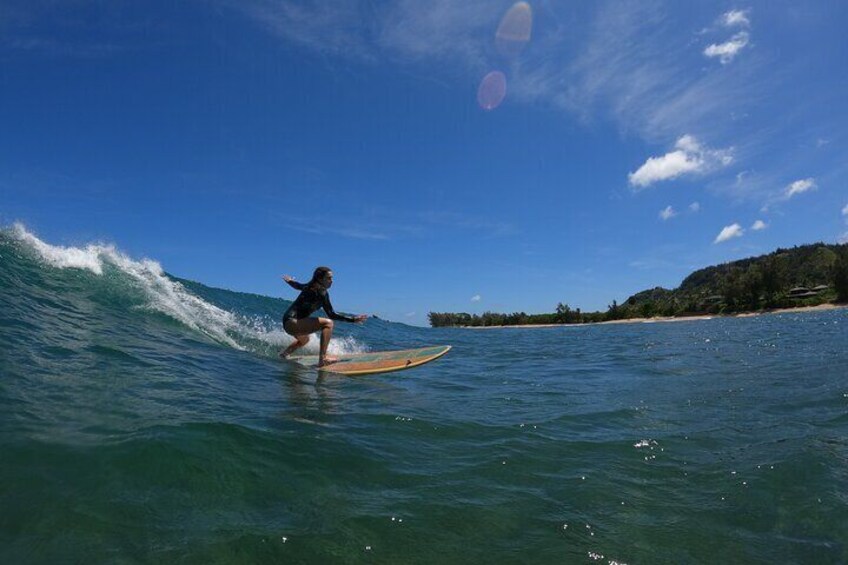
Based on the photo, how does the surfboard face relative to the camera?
to the viewer's right
